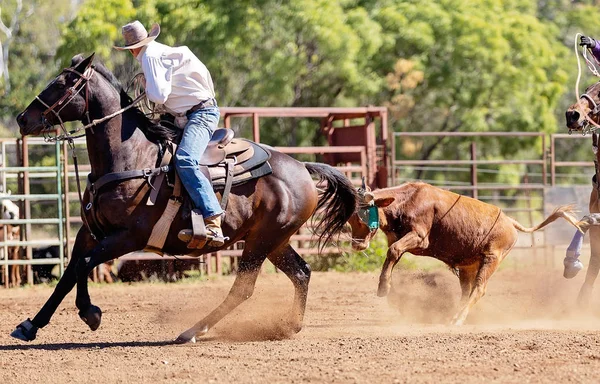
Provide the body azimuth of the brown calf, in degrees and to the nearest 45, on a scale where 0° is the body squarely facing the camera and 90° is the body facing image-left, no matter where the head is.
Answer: approximately 90°

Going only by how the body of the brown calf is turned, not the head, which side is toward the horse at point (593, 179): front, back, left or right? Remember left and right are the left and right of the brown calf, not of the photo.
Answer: back

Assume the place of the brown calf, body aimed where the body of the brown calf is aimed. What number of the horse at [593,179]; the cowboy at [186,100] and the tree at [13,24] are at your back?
1

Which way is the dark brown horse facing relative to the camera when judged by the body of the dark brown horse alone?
to the viewer's left

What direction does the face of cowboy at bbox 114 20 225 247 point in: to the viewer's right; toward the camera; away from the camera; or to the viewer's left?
to the viewer's left

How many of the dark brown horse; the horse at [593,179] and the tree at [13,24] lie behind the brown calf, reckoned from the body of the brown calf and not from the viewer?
1

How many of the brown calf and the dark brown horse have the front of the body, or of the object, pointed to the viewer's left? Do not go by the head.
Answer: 2

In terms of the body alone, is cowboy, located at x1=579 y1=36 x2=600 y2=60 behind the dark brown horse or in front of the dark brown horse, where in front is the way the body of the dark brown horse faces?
behind

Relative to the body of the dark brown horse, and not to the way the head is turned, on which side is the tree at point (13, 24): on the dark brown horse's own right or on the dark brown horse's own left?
on the dark brown horse's own right

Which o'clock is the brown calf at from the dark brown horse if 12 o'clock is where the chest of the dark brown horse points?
The brown calf is roughly at 5 o'clock from the dark brown horse.

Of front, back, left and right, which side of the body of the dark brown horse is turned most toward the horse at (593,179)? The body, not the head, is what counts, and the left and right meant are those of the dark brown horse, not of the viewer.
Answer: back
